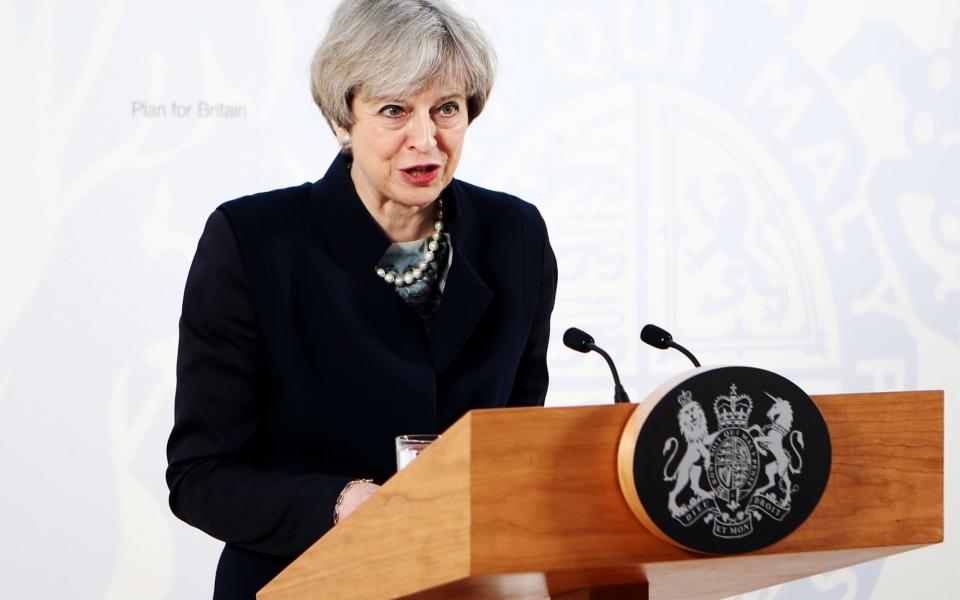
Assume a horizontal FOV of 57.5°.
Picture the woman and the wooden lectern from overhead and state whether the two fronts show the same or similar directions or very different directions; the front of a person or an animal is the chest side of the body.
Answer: same or similar directions

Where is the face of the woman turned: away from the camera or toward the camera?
toward the camera

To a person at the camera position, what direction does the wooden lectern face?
facing the viewer and to the right of the viewer

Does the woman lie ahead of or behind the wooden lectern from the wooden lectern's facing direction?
behind

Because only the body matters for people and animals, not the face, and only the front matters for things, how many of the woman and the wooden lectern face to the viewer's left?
0
